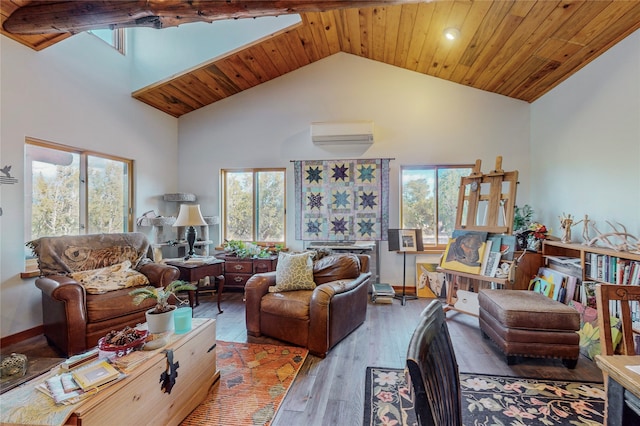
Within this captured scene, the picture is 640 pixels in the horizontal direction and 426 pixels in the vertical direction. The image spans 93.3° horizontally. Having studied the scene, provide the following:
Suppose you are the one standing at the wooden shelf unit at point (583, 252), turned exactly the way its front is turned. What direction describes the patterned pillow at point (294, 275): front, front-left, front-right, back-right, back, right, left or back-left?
front

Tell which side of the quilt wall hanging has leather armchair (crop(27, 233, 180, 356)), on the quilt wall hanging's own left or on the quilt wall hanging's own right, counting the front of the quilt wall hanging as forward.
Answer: on the quilt wall hanging's own right

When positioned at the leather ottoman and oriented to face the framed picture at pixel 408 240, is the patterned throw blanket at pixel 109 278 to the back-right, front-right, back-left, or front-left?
front-left

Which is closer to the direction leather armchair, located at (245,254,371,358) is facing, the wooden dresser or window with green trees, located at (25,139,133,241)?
the window with green trees

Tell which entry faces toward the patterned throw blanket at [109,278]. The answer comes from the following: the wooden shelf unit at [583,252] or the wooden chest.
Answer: the wooden shelf unit

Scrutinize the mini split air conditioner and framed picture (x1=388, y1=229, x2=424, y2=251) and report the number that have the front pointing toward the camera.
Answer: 2

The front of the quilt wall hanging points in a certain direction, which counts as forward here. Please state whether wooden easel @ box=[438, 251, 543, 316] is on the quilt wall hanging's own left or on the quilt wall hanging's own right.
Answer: on the quilt wall hanging's own left

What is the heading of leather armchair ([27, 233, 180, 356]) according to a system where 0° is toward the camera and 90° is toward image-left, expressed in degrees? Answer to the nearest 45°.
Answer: approximately 315°

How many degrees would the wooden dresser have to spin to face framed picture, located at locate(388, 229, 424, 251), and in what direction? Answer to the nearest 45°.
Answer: approximately 90° to its left

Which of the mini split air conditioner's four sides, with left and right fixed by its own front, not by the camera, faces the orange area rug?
front

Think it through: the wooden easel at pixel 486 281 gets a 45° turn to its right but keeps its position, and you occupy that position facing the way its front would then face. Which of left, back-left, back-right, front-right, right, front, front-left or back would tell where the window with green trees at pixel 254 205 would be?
front

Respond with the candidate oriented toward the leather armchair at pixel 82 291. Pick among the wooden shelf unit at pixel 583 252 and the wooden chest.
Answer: the wooden shelf unit

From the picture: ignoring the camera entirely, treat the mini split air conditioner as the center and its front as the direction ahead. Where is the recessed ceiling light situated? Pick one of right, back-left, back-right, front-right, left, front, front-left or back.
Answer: front-left

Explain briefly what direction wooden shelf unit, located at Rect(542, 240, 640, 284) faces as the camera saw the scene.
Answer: facing the viewer and to the left of the viewer

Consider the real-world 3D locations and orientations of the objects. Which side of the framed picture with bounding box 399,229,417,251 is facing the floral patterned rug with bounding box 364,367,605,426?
front

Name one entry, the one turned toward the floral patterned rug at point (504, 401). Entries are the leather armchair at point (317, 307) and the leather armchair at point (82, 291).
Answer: the leather armchair at point (82, 291)

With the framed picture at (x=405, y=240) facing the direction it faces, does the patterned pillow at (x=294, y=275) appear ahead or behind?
ahead

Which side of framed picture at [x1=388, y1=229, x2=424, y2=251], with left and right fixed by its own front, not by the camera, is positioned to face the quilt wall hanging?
right

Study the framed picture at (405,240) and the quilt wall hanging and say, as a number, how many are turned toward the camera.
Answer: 2

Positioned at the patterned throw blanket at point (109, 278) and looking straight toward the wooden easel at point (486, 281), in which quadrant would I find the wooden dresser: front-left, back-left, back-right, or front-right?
front-left

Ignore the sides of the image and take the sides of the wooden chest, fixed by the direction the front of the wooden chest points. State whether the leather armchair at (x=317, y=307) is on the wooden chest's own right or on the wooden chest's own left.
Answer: on the wooden chest's own left

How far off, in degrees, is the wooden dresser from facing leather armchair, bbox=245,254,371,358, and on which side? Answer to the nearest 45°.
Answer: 0° — it already faces it

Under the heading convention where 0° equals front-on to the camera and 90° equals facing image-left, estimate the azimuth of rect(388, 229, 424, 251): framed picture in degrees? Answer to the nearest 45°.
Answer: approximately 0°

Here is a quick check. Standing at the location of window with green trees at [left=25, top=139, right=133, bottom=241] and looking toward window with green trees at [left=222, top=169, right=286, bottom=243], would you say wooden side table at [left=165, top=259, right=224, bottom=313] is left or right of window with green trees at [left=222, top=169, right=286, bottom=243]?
right
